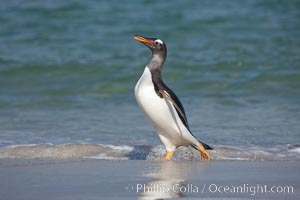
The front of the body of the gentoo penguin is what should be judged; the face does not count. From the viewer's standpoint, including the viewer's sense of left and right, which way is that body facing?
facing to the left of the viewer
